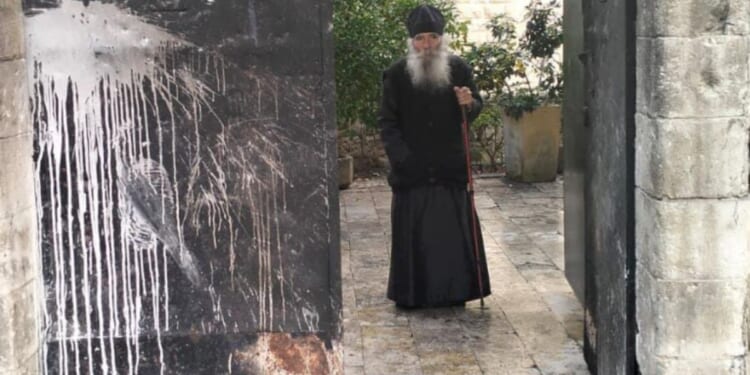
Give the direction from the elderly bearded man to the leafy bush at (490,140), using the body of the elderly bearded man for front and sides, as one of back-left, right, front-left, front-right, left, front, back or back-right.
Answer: back

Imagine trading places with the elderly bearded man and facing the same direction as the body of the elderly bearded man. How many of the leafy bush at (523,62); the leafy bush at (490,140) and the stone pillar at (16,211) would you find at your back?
2

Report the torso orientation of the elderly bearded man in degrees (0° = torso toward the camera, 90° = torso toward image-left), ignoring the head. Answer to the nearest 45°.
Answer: approximately 0°

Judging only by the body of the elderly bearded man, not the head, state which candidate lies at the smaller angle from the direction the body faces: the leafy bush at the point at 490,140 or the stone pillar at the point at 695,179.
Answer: the stone pillar

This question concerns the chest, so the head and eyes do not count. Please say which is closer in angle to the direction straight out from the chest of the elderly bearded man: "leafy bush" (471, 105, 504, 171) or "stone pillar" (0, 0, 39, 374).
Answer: the stone pillar

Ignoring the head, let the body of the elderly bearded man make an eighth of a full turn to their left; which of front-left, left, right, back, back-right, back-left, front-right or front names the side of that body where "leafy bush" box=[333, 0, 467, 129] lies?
back-left

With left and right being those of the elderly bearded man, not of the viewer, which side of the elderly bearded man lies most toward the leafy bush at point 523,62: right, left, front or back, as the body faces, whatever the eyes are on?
back

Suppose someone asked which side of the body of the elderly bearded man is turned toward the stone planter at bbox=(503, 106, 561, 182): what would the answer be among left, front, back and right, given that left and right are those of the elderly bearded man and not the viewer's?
back

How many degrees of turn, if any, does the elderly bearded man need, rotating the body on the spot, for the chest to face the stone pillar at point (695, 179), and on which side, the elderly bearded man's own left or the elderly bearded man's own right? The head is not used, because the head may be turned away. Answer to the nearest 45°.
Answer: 0° — they already face it

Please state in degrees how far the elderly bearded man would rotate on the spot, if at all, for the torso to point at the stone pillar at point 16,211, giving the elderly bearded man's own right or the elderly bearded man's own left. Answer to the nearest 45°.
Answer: approximately 45° to the elderly bearded man's own right
